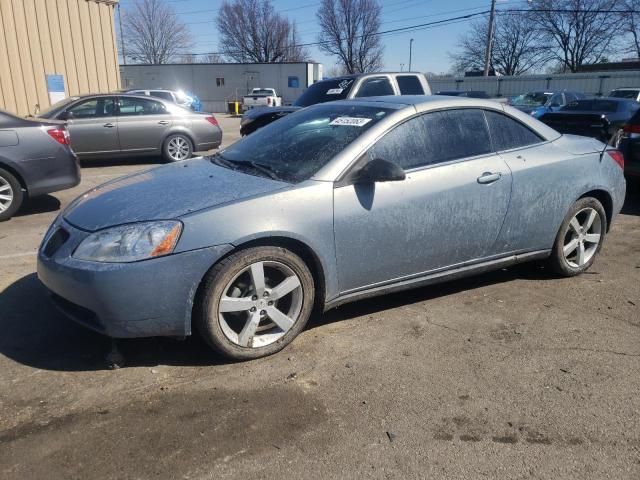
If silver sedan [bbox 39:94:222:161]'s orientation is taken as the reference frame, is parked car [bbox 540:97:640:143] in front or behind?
behind

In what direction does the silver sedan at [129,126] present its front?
to the viewer's left

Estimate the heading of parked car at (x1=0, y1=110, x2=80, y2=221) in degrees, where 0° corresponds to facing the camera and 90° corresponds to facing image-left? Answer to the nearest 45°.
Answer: approximately 90°

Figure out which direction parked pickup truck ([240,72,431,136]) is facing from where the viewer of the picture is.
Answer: facing the viewer and to the left of the viewer

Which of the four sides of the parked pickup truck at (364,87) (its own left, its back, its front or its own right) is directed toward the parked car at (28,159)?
front

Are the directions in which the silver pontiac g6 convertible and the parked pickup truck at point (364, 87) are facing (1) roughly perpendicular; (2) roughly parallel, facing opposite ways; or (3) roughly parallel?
roughly parallel

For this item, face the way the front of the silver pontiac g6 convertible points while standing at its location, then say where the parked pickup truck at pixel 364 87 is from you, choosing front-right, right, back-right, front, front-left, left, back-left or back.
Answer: back-right

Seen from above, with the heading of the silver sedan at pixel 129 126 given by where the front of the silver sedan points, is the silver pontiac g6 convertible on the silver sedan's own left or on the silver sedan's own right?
on the silver sedan's own left

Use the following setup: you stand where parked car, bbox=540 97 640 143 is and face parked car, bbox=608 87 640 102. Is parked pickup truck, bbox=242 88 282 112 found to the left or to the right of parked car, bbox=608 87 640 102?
left

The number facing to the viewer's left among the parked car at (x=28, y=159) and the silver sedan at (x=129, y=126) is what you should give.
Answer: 2
